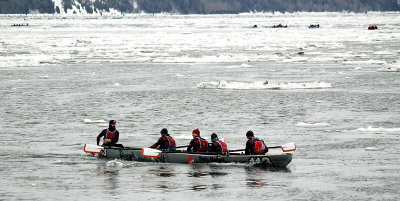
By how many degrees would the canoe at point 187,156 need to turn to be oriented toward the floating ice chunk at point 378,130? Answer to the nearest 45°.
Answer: approximately 45° to its left

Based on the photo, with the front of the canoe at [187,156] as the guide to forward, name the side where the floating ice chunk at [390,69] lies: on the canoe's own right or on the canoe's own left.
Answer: on the canoe's own left

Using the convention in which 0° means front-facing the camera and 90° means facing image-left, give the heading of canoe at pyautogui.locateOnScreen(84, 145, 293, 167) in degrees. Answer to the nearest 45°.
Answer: approximately 270°

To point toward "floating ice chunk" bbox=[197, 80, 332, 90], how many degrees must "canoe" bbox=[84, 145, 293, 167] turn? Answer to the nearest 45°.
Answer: approximately 90° to its left

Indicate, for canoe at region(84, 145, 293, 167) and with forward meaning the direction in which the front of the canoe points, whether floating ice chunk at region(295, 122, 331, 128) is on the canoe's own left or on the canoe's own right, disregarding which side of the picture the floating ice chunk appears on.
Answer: on the canoe's own left
